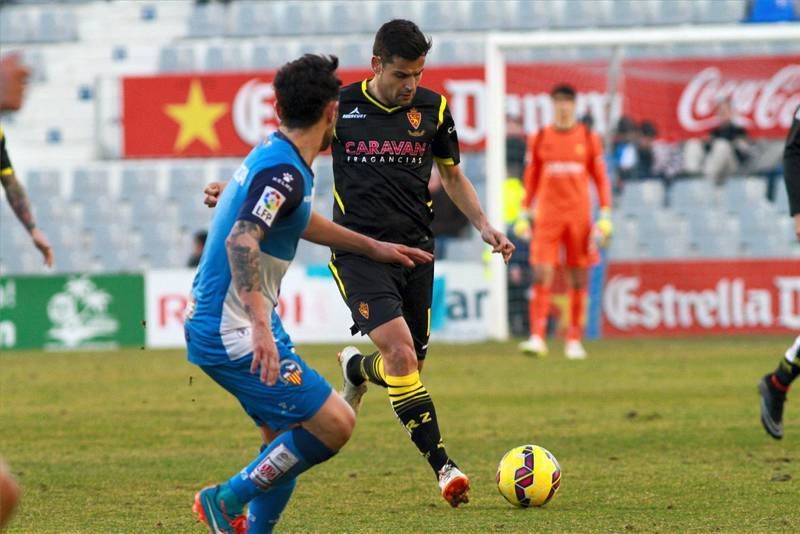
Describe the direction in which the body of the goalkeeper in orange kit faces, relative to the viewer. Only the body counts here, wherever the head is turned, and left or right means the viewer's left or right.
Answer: facing the viewer

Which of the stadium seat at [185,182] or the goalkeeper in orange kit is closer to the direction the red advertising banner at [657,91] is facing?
the goalkeeper in orange kit

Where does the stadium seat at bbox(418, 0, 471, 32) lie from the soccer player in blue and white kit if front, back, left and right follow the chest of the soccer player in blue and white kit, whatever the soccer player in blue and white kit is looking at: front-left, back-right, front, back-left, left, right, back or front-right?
front-left

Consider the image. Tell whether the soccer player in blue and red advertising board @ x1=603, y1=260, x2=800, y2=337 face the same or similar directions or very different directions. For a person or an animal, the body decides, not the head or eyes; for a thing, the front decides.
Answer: very different directions

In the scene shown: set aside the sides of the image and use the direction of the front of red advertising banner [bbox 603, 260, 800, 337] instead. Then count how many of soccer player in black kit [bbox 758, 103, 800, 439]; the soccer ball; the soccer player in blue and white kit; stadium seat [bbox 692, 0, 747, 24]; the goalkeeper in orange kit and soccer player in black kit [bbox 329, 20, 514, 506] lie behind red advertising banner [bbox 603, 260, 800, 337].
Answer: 1

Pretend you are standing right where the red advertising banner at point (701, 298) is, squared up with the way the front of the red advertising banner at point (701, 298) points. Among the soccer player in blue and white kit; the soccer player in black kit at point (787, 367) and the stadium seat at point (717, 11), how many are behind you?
1

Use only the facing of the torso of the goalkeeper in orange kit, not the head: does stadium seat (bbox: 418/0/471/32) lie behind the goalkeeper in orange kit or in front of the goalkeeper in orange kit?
behind

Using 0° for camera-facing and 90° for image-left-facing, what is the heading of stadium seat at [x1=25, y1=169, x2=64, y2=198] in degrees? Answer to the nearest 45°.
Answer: approximately 0°

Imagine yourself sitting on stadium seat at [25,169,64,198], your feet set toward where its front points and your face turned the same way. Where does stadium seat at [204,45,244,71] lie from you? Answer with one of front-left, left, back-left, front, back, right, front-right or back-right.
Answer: left

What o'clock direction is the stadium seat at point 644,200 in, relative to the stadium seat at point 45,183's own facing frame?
the stadium seat at point 644,200 is roughly at 10 o'clock from the stadium seat at point 45,183.

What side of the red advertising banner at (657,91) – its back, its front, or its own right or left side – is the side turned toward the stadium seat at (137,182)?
right

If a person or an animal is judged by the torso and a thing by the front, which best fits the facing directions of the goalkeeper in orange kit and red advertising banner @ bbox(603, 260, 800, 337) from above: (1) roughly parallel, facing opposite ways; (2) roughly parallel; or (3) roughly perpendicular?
roughly parallel

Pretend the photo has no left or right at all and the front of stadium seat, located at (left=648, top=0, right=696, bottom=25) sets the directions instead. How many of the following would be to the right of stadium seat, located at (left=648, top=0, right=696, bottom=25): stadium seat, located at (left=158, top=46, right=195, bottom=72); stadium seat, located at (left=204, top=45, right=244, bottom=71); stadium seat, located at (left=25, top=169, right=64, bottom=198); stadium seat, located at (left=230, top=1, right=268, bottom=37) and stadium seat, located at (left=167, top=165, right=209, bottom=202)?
5

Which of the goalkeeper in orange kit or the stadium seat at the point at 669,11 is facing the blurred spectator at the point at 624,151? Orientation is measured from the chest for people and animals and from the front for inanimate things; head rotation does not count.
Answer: the stadium seat

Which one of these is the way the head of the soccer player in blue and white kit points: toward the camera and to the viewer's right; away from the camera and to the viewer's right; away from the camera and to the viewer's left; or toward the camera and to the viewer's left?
away from the camera and to the viewer's right

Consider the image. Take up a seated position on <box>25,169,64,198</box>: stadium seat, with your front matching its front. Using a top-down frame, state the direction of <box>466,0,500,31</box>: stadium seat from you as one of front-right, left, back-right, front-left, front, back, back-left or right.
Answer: left

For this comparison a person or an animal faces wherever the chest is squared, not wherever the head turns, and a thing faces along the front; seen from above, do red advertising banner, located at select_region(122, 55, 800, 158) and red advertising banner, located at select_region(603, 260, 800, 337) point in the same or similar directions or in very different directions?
same or similar directions
